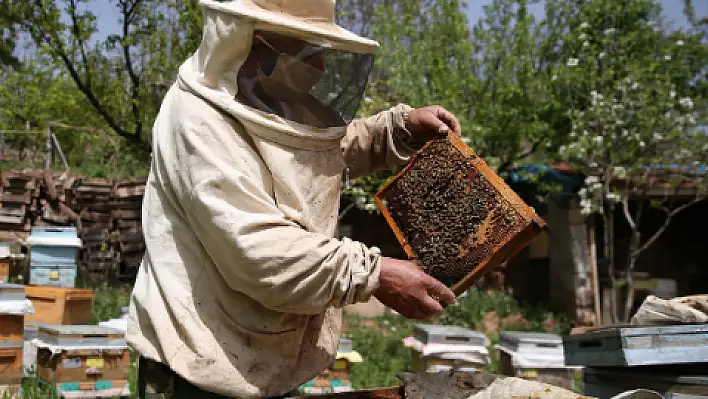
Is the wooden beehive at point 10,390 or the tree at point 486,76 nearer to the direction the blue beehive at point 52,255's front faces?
the wooden beehive

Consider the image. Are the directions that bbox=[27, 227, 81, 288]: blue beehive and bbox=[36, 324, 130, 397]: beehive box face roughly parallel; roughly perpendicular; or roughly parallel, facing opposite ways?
roughly parallel

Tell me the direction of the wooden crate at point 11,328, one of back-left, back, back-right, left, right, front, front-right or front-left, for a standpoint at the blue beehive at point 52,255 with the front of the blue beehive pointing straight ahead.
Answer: front

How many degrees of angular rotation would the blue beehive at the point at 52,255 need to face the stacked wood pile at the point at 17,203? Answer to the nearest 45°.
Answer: approximately 180°

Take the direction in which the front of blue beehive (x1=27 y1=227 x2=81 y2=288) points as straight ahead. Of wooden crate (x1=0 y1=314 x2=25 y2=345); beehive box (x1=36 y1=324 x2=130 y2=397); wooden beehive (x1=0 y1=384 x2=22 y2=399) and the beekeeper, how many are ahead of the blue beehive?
4

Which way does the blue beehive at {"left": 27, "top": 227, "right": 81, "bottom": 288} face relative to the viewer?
toward the camera

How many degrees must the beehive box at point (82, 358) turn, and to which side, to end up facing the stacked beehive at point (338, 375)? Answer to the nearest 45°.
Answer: approximately 90° to its left

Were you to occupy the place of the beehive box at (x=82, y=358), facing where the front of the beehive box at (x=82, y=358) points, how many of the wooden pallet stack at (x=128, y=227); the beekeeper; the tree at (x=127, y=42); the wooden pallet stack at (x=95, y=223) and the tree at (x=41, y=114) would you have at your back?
4

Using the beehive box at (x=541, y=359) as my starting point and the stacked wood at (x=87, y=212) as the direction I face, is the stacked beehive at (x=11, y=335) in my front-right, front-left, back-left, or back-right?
front-left

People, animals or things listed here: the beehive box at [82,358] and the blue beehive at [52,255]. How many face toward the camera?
2

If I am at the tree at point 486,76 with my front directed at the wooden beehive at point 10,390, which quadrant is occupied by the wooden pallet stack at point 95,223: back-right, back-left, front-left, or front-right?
front-right
